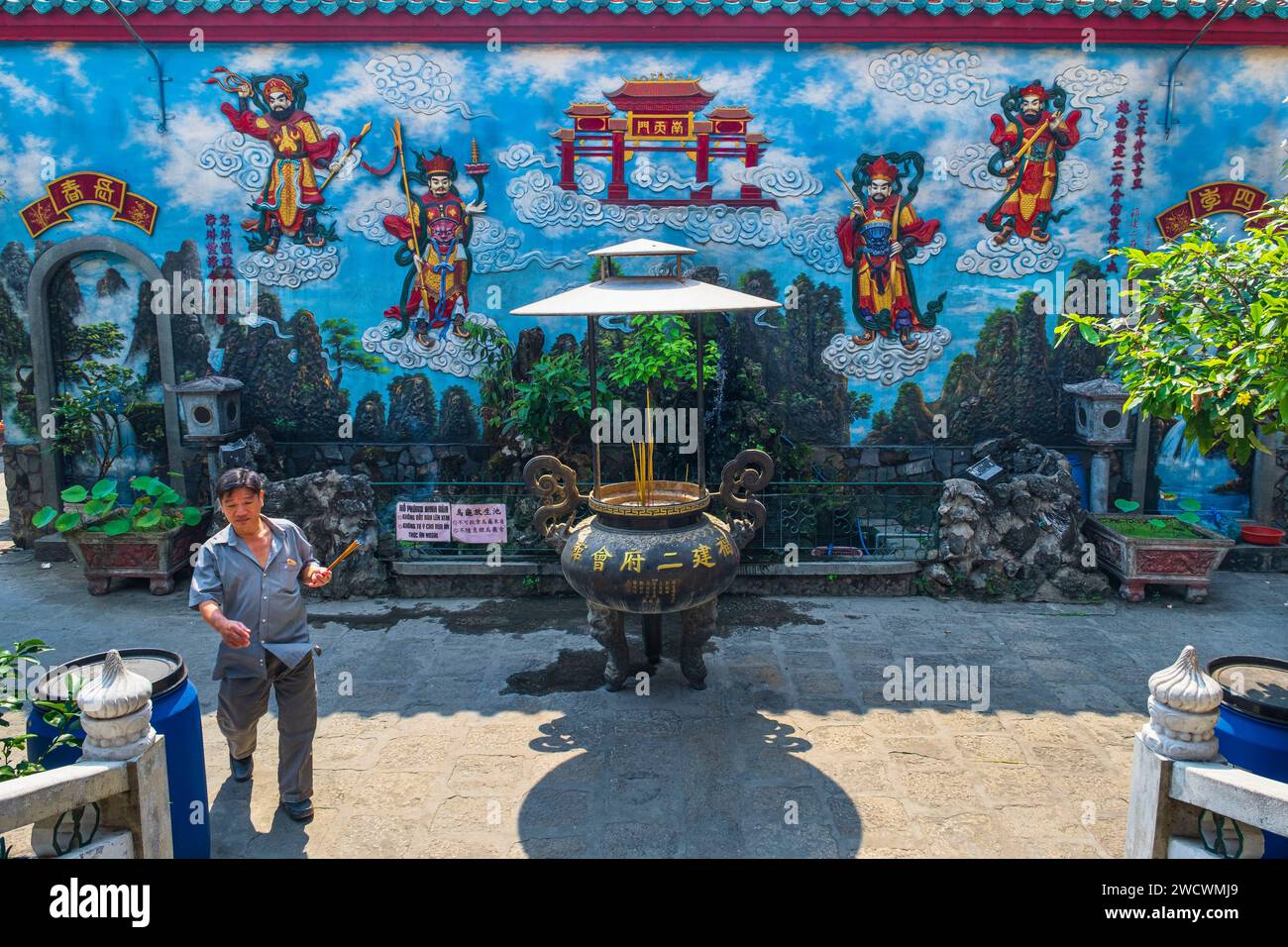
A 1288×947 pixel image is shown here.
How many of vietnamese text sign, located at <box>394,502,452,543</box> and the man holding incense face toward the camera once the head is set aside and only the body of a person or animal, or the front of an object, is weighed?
2

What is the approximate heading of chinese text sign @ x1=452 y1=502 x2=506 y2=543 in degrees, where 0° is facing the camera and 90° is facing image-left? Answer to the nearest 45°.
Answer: approximately 0°

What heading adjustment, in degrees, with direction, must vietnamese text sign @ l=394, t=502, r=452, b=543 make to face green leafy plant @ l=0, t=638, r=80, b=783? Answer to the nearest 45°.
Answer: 0° — it already faces it

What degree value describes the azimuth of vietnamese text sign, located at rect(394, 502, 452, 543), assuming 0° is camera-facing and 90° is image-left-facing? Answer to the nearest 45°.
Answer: approximately 0°

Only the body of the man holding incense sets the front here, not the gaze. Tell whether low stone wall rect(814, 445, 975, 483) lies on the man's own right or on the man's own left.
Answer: on the man's own left

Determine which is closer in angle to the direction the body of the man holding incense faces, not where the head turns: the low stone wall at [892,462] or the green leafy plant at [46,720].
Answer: the green leafy plant

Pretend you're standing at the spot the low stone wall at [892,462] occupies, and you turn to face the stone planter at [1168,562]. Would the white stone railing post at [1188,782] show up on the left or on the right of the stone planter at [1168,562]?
right

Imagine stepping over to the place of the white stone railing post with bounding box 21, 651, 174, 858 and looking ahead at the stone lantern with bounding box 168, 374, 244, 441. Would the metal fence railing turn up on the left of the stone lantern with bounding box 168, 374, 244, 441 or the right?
right

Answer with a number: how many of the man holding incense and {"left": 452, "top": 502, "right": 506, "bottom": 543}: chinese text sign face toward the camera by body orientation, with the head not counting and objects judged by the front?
2

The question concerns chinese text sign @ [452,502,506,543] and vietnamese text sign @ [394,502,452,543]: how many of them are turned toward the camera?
2
